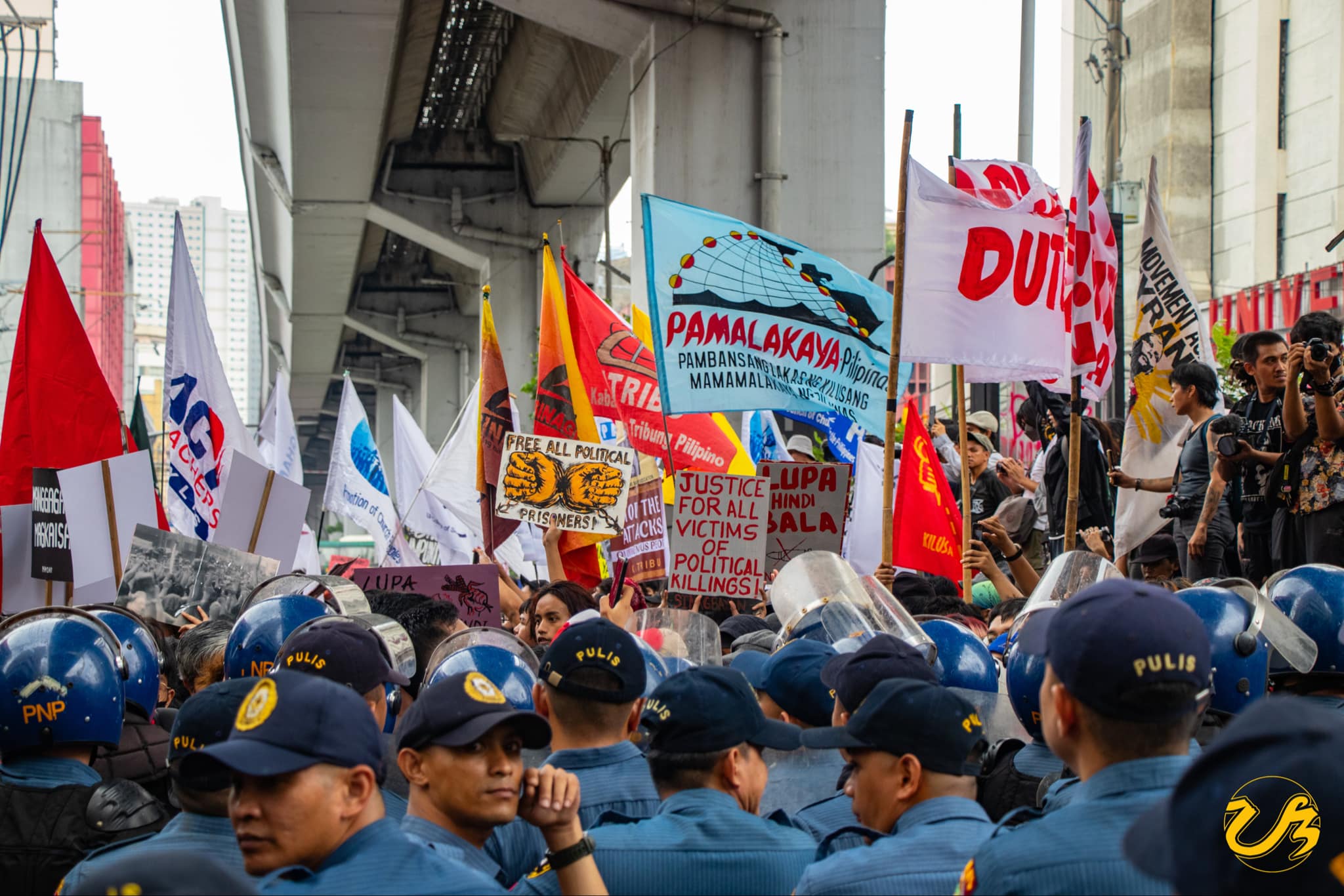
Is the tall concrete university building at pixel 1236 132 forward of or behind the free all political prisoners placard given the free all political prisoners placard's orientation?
behind

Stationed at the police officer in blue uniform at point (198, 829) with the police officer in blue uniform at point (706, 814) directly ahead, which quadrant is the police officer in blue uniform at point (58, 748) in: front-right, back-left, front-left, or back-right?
back-left

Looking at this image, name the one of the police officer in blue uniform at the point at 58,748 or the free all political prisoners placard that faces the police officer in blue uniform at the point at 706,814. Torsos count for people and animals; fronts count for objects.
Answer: the free all political prisoners placard

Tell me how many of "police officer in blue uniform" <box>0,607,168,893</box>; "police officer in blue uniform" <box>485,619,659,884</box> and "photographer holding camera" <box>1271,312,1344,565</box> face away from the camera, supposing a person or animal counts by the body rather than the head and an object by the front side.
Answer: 2

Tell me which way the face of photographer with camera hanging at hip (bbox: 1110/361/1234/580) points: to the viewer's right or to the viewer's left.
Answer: to the viewer's left

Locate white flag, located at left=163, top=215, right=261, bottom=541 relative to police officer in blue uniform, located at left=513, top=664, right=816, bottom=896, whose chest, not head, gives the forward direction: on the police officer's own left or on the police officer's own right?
on the police officer's own left

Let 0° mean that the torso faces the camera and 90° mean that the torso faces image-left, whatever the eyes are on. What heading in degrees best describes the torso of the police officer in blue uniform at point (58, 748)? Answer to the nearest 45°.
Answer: approximately 180°

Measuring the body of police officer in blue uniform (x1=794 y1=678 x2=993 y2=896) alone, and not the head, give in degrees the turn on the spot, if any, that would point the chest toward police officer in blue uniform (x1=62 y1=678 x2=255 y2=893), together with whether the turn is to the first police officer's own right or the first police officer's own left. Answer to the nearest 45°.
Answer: approximately 45° to the first police officer's own left

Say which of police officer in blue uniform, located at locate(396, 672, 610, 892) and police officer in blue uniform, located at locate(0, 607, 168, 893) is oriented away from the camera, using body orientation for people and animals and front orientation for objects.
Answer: police officer in blue uniform, located at locate(0, 607, 168, 893)

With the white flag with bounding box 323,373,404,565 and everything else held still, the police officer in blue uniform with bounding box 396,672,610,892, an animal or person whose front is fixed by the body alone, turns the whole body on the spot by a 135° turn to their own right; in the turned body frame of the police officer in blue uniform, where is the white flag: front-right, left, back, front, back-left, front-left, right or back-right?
right

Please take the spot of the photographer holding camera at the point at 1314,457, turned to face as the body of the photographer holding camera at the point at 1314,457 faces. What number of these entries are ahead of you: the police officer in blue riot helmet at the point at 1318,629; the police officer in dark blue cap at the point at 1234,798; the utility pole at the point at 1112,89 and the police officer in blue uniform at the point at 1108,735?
3

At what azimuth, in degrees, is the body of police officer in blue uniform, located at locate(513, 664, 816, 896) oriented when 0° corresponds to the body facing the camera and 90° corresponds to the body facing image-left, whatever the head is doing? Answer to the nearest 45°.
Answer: approximately 225°
